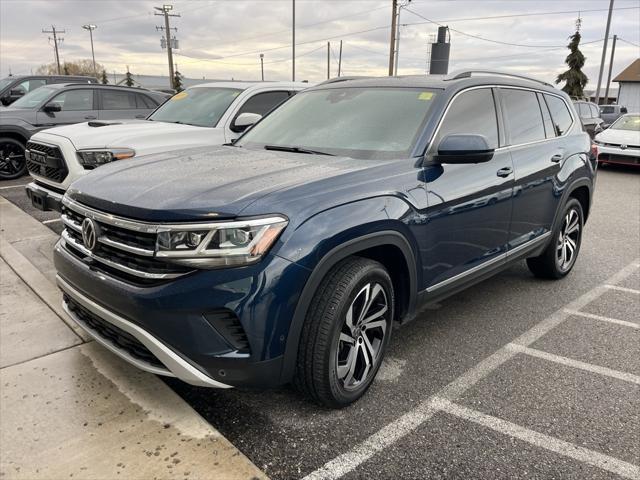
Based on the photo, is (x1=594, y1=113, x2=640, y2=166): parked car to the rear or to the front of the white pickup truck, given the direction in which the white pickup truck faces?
to the rear

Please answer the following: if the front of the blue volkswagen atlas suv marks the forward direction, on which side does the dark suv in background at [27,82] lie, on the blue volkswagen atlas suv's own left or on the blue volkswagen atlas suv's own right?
on the blue volkswagen atlas suv's own right

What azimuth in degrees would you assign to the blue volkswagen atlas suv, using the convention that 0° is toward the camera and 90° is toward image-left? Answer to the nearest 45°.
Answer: approximately 45°

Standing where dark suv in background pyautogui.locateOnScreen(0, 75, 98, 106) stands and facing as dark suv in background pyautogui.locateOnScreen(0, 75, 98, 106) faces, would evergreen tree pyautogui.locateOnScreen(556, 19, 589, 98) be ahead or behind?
behind

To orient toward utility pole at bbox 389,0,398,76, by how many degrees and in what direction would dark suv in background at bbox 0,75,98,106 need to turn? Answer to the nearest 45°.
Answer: approximately 180°

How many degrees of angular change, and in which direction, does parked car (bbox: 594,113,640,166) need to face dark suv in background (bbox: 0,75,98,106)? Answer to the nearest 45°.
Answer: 0° — it already faces it

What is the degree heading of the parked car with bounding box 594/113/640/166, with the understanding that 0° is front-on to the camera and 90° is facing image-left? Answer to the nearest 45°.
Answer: approximately 45°

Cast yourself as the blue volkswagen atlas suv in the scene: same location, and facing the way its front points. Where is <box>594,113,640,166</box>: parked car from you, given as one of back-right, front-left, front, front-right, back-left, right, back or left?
back

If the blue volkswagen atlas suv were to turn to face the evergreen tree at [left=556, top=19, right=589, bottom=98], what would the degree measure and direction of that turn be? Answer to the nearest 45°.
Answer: approximately 180°

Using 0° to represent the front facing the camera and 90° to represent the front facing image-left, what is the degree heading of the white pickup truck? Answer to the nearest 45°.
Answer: approximately 45°

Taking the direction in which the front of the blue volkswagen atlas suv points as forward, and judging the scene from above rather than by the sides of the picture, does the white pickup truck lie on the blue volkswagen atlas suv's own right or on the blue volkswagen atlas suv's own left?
on the blue volkswagen atlas suv's own right

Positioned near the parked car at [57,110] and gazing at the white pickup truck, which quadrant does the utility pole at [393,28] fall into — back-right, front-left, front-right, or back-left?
back-left
